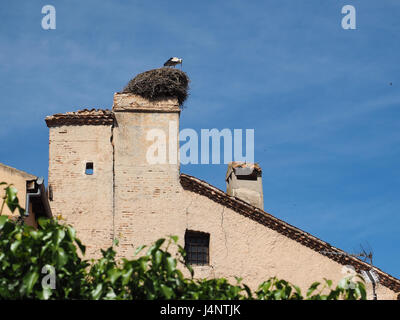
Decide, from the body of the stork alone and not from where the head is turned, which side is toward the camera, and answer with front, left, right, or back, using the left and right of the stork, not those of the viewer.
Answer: right
